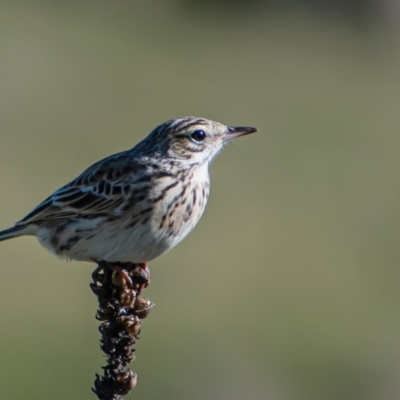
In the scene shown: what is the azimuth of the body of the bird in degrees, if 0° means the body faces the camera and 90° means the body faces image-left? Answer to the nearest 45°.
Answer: approximately 270°
